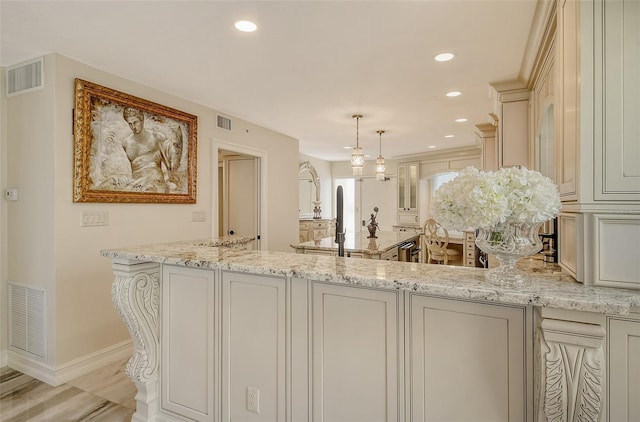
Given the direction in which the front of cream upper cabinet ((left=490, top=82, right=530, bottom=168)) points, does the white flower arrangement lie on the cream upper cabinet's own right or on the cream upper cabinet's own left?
on the cream upper cabinet's own left

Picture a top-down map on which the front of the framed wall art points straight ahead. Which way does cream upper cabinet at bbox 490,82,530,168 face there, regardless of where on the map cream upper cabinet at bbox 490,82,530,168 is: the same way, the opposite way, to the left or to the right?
the opposite way

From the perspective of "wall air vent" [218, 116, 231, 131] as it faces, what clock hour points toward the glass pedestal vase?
The glass pedestal vase is roughly at 1 o'clock from the wall air vent.

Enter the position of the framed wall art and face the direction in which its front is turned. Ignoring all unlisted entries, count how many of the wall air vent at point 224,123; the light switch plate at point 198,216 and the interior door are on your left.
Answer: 3

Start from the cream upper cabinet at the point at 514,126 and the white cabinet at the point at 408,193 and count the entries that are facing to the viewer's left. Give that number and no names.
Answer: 1

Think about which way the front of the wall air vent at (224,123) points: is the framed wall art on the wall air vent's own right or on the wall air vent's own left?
on the wall air vent's own right

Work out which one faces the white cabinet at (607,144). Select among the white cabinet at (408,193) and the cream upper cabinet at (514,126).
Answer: the white cabinet at (408,193)

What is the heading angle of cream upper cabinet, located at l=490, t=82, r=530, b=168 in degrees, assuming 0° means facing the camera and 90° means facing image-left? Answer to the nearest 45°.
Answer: approximately 90°

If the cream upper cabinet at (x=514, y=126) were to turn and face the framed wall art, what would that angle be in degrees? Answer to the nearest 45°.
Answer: approximately 45° to its left

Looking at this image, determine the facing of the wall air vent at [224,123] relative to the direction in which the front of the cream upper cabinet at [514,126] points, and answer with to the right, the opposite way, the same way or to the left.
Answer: the opposite way

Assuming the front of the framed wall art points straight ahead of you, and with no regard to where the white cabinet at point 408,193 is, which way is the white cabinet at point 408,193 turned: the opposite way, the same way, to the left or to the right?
to the right
